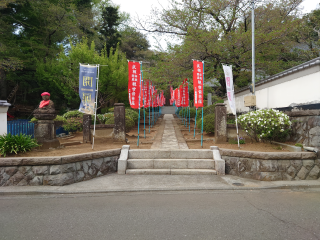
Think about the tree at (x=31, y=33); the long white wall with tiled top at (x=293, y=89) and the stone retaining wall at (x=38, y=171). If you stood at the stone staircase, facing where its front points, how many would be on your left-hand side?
1

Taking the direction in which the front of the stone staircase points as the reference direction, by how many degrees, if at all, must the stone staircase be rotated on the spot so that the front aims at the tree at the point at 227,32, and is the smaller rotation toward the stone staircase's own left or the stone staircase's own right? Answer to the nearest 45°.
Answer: approximately 135° to the stone staircase's own left

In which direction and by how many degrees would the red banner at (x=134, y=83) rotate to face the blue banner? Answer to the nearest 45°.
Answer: approximately 45° to its right

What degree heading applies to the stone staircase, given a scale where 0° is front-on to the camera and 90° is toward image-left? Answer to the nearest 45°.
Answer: approximately 0°

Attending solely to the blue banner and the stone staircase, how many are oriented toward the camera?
2

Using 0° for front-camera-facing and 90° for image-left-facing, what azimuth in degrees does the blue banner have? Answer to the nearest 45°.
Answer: approximately 0°

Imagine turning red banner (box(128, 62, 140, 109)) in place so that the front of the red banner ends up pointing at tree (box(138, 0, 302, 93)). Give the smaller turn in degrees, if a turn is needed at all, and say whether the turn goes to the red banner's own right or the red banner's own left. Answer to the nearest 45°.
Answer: approximately 135° to the red banner's own left

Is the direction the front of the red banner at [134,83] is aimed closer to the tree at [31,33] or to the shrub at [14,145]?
the shrub

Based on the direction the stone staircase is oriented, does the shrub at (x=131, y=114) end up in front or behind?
behind

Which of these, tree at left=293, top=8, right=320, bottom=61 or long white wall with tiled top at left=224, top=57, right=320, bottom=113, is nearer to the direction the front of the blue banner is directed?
the long white wall with tiled top
